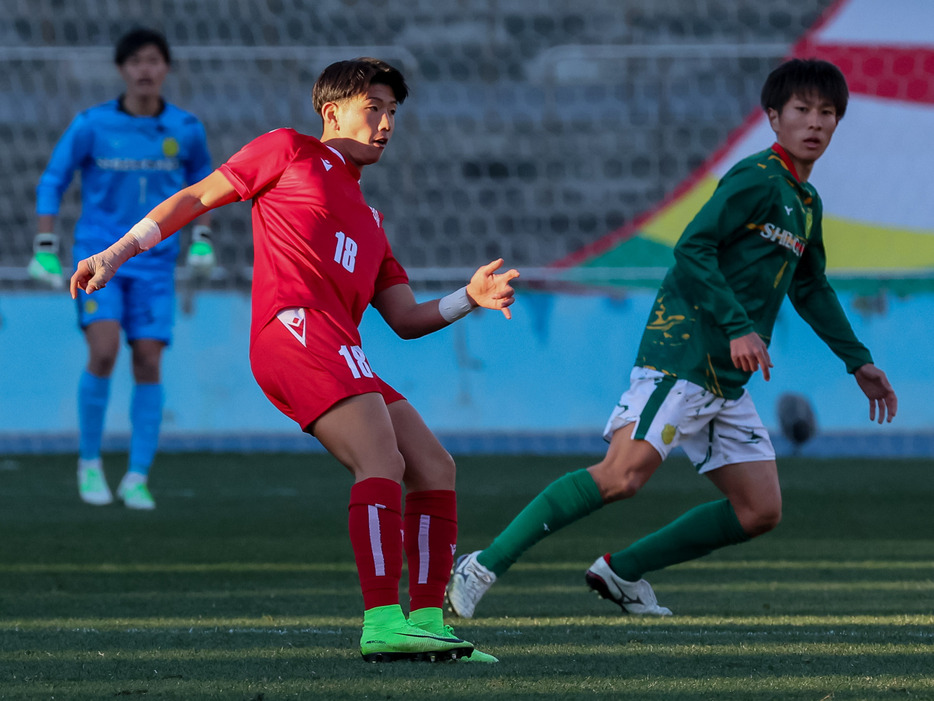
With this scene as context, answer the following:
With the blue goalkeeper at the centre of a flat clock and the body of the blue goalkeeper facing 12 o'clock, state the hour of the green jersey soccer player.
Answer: The green jersey soccer player is roughly at 11 o'clock from the blue goalkeeper.

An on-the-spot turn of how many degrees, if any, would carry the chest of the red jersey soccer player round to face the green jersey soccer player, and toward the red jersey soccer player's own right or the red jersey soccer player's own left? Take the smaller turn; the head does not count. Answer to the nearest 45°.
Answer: approximately 90° to the red jersey soccer player's own left

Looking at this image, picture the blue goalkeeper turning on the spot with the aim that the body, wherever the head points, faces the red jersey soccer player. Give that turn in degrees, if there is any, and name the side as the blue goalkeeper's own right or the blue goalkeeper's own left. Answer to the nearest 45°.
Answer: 0° — they already face them

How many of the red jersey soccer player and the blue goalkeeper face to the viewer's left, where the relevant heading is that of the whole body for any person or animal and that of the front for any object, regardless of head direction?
0

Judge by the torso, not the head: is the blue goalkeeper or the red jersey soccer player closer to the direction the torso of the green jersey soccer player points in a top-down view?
the red jersey soccer player

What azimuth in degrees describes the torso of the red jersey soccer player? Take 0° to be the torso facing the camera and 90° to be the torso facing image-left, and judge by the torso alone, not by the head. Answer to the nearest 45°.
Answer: approximately 315°

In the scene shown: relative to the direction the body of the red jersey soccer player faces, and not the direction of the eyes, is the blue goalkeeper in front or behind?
behind
